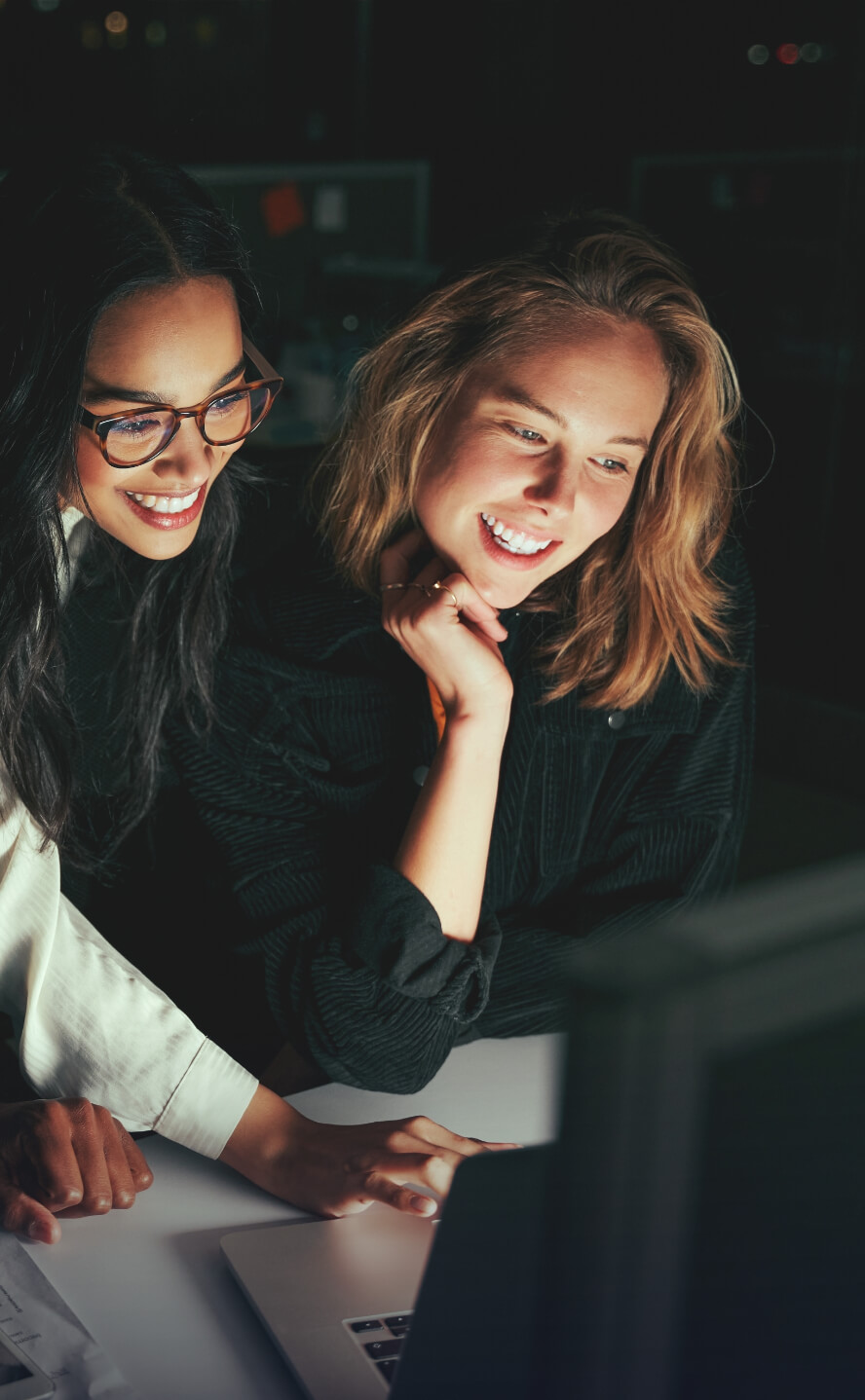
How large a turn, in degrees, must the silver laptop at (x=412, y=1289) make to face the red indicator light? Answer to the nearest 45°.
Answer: approximately 45° to its right

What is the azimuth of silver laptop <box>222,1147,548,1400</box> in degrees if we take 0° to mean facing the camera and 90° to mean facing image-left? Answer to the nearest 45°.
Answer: approximately 135°

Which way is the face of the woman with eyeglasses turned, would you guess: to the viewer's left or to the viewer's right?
to the viewer's right

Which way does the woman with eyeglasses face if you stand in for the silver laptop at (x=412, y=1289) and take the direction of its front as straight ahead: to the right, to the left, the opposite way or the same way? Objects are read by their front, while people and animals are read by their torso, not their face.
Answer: the opposite way

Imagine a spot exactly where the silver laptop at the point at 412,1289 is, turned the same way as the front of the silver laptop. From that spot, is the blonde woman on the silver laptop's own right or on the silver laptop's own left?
on the silver laptop's own right

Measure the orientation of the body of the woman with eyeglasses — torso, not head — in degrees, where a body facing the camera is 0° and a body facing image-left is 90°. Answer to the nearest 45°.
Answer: approximately 315°
